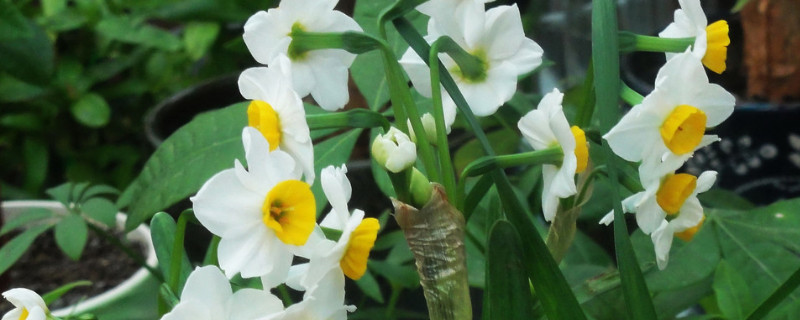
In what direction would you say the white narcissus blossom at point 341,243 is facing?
to the viewer's right

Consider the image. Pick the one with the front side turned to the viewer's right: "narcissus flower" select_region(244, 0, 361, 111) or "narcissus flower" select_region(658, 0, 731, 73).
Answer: "narcissus flower" select_region(658, 0, 731, 73)

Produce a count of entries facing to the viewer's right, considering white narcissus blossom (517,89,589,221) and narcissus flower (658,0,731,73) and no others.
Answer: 2

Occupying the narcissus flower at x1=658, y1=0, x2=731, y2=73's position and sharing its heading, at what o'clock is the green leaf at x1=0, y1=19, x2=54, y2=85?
The green leaf is roughly at 7 o'clock from the narcissus flower.

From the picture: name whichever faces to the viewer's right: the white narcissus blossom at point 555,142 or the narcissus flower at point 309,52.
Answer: the white narcissus blossom

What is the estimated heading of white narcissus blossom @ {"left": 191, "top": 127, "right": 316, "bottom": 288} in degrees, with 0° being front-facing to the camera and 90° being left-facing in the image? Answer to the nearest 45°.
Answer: approximately 315°

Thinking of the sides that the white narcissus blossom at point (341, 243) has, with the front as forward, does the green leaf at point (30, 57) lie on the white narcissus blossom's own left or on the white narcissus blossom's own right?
on the white narcissus blossom's own left
